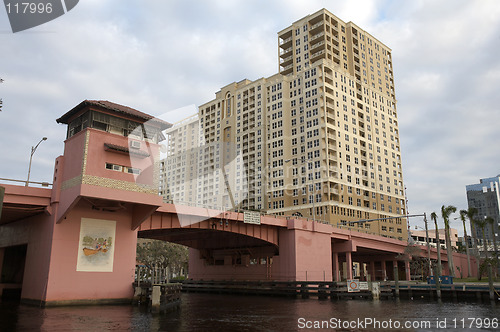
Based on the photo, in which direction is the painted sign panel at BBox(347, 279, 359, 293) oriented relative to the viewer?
toward the camera

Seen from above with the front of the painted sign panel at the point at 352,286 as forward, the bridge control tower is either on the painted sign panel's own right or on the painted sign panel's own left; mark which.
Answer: on the painted sign panel's own right
